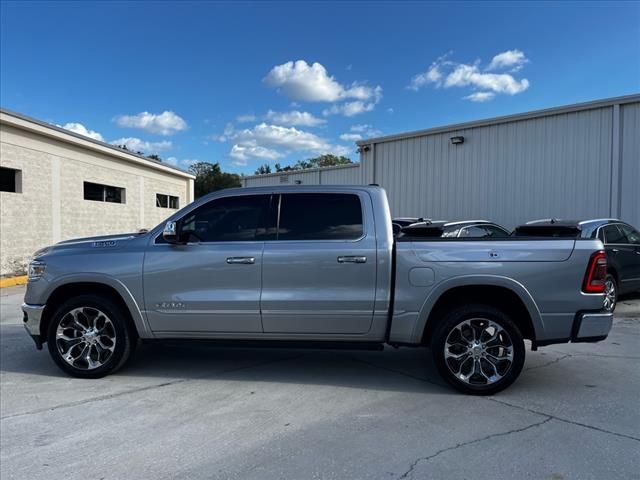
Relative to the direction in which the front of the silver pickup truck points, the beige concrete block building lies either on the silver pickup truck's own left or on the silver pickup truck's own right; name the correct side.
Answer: on the silver pickup truck's own right

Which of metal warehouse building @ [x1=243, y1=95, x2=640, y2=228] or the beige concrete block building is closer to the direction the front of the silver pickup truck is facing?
the beige concrete block building

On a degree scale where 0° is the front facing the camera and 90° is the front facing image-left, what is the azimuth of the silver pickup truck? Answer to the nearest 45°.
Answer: approximately 90°

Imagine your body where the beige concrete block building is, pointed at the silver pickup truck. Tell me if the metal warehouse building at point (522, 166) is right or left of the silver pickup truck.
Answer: left

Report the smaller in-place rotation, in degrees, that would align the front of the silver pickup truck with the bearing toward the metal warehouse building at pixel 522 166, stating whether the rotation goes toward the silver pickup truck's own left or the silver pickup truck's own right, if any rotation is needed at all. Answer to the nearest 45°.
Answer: approximately 135° to the silver pickup truck's own right
